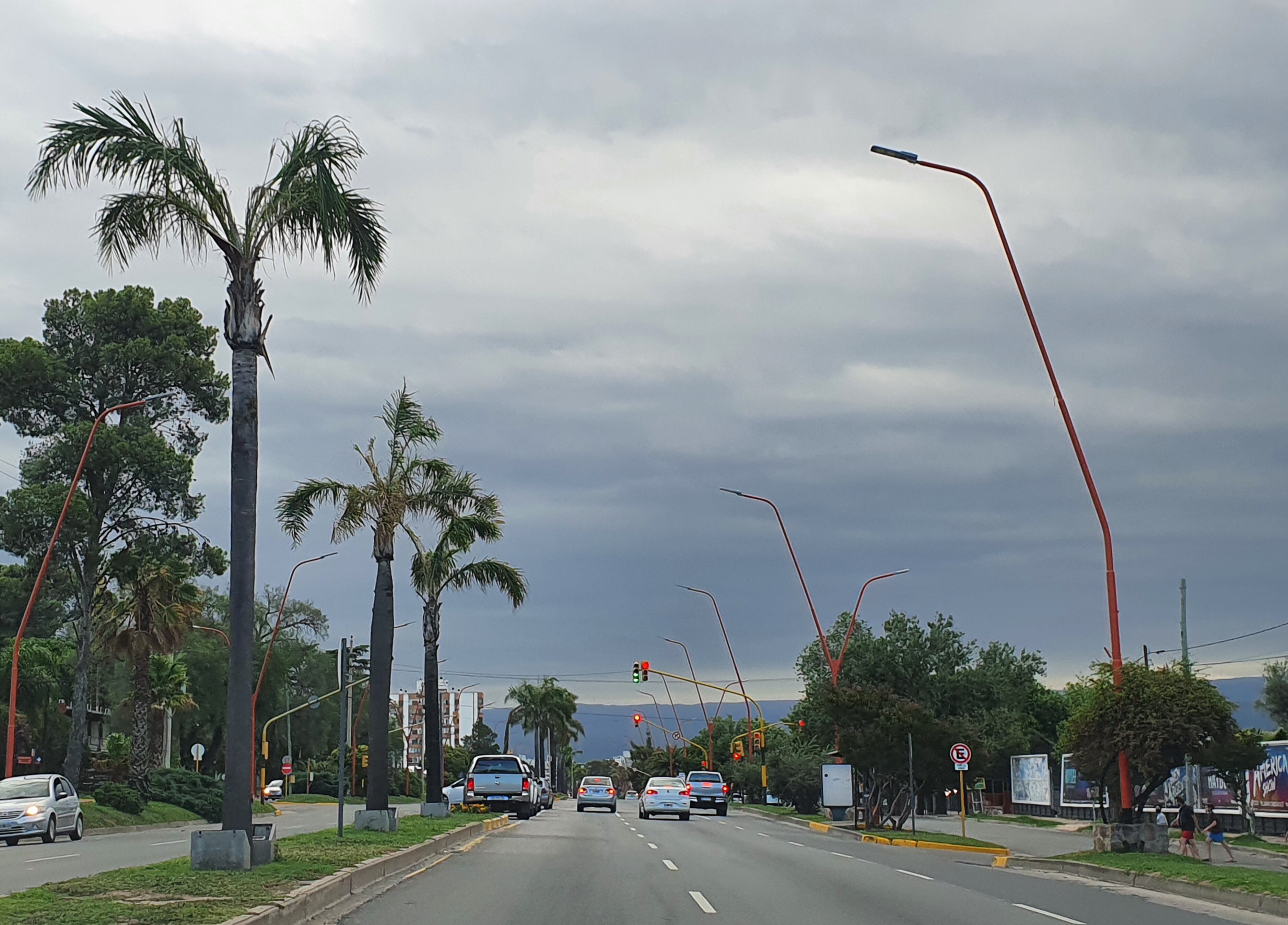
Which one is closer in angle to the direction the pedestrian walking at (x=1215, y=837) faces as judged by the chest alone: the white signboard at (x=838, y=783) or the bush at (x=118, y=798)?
the bush

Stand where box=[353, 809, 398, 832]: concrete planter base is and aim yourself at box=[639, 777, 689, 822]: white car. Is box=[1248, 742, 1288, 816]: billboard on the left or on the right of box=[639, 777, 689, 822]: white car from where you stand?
right

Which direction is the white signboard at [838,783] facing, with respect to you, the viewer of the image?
facing the viewer

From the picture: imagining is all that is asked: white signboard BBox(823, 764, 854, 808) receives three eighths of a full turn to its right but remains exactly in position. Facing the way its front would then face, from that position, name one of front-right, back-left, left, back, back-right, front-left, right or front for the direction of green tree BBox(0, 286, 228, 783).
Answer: front-left

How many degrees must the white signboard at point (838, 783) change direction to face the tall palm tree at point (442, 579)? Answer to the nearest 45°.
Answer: approximately 45° to its right

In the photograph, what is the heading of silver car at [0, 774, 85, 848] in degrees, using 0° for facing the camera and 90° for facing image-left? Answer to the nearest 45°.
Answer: approximately 45°

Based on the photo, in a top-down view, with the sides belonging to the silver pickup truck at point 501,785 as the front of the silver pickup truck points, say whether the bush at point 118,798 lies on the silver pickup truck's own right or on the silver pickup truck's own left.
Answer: on the silver pickup truck's own left

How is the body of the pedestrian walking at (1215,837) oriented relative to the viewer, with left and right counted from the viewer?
facing to the left of the viewer

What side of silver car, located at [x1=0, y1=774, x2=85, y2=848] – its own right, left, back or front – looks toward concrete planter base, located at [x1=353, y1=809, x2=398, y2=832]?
left

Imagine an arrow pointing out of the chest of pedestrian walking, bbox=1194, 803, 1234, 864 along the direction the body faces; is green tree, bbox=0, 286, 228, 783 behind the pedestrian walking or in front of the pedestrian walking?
in front

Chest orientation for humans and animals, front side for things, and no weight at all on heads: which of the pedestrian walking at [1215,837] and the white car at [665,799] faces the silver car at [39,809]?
the pedestrian walking

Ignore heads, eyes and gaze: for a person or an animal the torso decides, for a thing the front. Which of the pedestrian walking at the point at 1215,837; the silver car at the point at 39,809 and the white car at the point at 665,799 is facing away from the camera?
the white car at the point at 665,799

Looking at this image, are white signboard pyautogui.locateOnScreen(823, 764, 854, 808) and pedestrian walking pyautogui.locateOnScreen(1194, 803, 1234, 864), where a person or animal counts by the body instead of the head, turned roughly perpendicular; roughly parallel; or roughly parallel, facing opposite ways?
roughly perpendicular

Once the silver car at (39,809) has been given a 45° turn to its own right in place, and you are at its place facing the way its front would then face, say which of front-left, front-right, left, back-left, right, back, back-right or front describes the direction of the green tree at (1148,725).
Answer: back-left

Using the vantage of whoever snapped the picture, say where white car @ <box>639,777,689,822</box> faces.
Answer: facing away from the viewer

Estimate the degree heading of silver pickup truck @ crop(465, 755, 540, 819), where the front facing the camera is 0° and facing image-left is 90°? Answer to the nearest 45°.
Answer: approximately 180°

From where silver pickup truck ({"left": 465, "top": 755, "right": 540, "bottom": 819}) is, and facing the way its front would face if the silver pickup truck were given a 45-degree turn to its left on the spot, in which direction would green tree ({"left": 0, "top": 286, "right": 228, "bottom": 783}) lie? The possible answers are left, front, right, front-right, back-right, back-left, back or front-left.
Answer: front-left

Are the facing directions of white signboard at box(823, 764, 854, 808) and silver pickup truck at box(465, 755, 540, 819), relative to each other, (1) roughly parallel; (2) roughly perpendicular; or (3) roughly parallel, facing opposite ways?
roughly parallel, facing opposite ways
